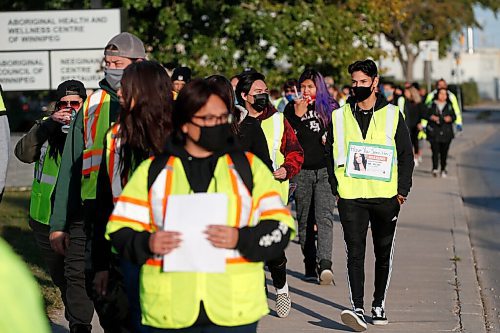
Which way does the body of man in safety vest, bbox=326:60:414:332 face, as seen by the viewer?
toward the camera

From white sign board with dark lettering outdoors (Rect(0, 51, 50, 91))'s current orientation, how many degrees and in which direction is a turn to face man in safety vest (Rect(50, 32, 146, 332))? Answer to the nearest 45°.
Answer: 0° — it already faces them

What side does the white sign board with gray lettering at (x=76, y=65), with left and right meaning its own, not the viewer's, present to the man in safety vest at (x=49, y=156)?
front

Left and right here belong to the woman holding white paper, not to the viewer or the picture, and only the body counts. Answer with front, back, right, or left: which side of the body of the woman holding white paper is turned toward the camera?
front

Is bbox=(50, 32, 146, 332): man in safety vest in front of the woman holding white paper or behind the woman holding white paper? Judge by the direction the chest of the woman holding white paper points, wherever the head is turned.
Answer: behind

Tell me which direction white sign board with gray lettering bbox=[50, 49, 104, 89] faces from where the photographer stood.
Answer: facing the viewer

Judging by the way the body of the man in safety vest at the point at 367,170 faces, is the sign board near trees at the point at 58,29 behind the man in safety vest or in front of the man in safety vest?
behind

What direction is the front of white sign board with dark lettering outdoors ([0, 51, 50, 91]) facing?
toward the camera

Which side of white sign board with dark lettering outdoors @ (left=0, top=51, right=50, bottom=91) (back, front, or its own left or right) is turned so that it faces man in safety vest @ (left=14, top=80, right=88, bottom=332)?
front

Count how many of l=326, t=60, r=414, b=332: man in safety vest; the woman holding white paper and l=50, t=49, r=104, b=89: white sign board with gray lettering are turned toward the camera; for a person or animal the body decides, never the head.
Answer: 3

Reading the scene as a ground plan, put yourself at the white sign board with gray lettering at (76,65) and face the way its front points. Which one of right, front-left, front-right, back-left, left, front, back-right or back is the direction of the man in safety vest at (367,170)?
front

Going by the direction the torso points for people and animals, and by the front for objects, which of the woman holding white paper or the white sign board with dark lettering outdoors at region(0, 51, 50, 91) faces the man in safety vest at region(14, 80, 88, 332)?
the white sign board with dark lettering outdoors

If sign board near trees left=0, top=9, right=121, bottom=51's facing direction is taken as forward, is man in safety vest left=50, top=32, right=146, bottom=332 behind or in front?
in front
